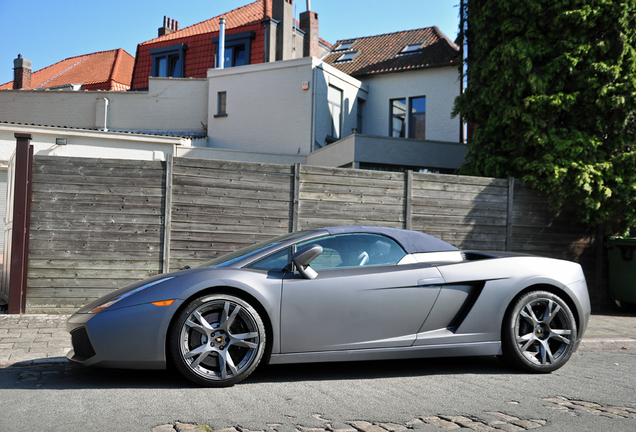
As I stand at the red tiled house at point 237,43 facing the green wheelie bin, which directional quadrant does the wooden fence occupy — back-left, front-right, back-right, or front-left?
front-right

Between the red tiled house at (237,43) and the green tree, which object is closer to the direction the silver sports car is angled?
the red tiled house

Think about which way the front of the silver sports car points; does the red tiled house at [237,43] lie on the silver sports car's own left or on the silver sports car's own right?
on the silver sports car's own right

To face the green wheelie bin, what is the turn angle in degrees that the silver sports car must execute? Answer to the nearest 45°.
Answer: approximately 135° to its right

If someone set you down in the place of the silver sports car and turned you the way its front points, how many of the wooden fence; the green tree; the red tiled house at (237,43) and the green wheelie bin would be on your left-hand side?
0

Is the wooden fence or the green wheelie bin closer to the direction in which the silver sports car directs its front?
the wooden fence

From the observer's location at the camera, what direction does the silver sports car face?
facing to the left of the viewer

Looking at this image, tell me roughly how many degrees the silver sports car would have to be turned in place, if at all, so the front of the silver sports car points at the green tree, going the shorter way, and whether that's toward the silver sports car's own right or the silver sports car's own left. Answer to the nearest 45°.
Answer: approximately 135° to the silver sports car's own right
